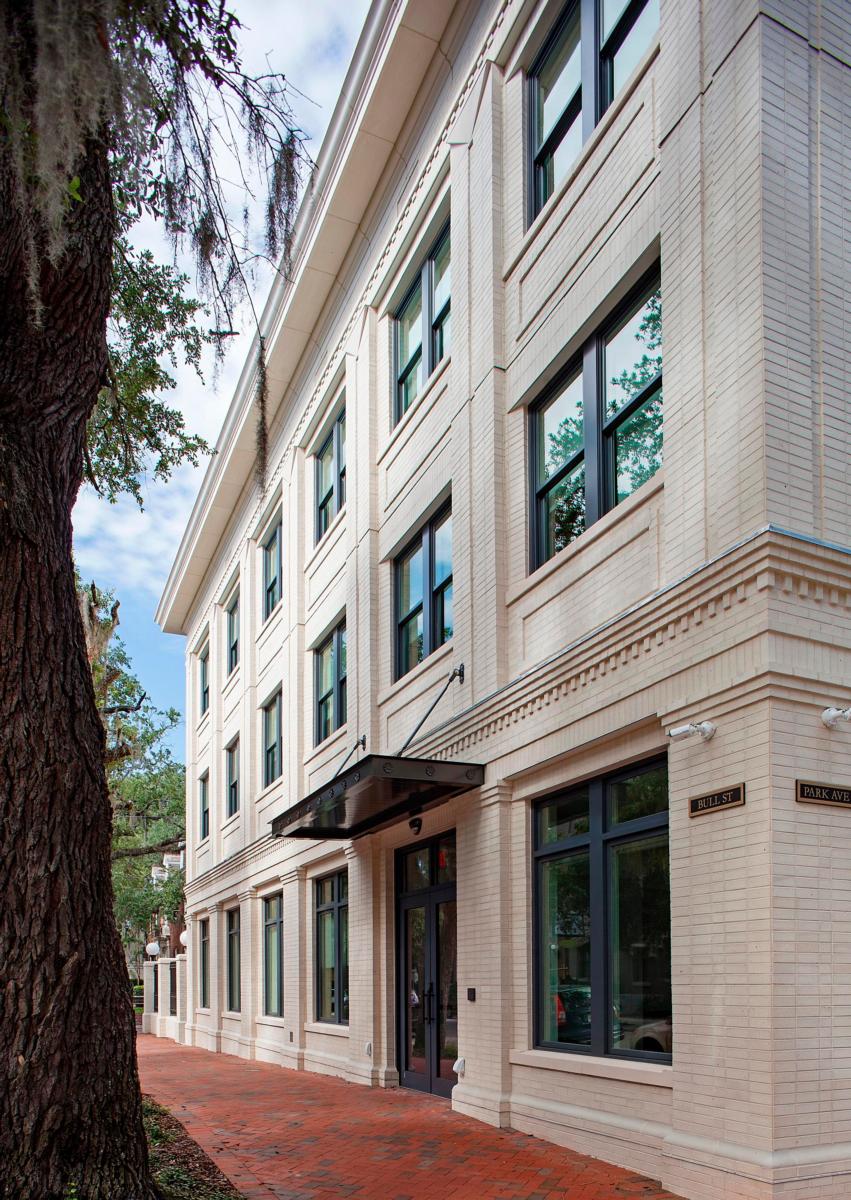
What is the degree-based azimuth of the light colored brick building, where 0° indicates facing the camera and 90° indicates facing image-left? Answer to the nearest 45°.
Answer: approximately 45°

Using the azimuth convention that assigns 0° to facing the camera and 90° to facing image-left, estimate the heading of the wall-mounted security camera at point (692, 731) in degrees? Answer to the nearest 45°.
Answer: approximately 45°
